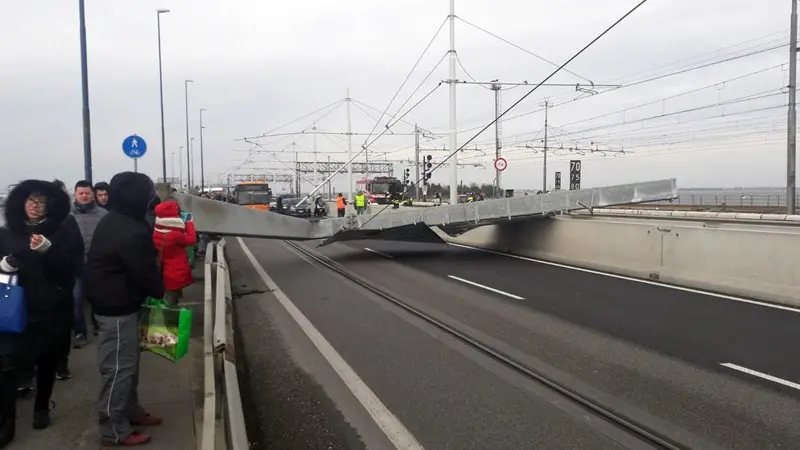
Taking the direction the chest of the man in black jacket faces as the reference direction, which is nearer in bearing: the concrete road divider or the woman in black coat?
the concrete road divider

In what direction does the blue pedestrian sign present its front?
toward the camera

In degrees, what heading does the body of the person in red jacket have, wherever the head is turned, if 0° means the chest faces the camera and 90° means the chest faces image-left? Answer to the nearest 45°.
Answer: approximately 225°

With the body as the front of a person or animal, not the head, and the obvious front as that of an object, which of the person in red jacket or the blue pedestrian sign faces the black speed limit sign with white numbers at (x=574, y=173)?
the person in red jacket

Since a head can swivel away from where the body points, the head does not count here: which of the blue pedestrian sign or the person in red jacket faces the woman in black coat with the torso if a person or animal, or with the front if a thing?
the blue pedestrian sign

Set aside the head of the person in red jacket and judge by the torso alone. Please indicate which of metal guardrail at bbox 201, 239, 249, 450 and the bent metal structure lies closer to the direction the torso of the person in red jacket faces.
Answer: the bent metal structure

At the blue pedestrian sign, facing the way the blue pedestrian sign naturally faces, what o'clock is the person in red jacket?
The person in red jacket is roughly at 12 o'clock from the blue pedestrian sign.

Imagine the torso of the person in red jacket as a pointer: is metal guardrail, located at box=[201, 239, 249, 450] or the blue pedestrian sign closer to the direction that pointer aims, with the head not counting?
the blue pedestrian sign

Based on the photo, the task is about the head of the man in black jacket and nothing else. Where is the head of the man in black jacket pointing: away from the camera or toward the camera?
away from the camera

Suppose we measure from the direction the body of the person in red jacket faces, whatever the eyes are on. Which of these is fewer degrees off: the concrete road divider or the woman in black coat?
the concrete road divider

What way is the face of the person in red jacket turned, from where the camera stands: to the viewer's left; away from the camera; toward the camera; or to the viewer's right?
away from the camera

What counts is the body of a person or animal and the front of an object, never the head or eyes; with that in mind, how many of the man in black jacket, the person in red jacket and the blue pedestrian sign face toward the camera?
1
